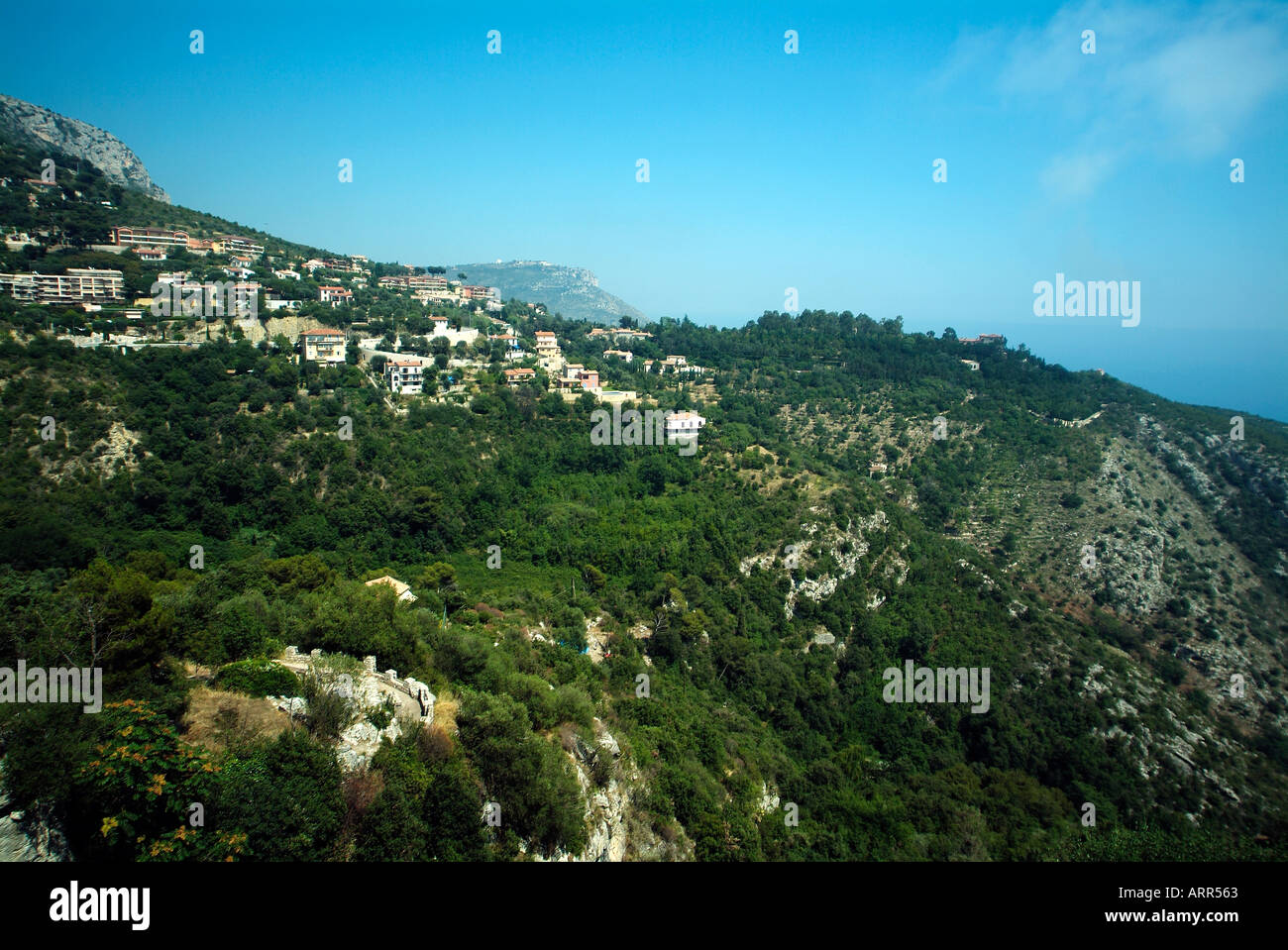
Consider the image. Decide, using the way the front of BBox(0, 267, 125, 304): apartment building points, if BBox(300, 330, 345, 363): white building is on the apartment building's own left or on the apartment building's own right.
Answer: on the apartment building's own left

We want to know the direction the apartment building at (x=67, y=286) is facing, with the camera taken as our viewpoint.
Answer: facing the viewer

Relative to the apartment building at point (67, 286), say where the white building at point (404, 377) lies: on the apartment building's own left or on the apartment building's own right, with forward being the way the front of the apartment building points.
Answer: on the apartment building's own left

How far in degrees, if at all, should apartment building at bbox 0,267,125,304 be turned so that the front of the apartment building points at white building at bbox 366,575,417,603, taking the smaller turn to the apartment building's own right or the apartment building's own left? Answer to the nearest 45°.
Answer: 0° — it already faces it
